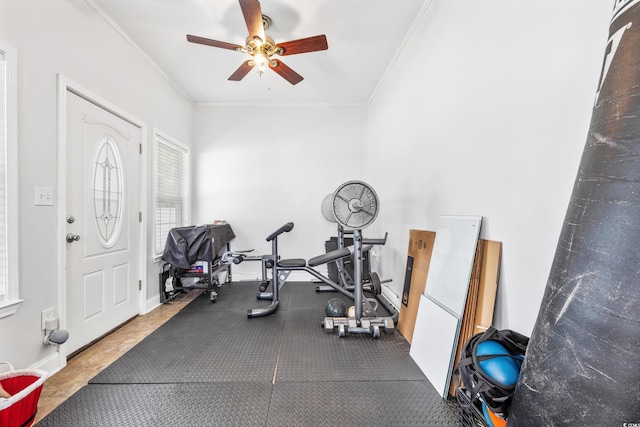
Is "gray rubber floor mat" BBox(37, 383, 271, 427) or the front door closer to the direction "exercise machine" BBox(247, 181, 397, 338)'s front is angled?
the front door

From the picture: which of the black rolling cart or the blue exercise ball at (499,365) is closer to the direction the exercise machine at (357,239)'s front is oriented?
the black rolling cart

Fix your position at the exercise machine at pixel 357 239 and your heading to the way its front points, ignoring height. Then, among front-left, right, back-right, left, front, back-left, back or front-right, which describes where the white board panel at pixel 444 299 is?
back-left

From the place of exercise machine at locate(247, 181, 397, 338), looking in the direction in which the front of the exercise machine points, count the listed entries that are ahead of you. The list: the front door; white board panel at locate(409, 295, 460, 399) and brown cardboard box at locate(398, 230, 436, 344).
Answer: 1

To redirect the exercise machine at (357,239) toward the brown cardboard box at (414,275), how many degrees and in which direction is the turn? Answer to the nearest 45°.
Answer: approximately 180°

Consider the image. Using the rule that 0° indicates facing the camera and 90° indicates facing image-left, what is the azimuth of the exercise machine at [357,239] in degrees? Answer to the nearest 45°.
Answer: approximately 90°

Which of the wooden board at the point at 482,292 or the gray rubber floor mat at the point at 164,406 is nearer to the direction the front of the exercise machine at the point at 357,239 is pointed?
the gray rubber floor mat

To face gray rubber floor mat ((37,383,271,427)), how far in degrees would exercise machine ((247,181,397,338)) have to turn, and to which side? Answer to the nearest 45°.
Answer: approximately 45° to its left

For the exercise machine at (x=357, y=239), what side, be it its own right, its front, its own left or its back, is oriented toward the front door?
front

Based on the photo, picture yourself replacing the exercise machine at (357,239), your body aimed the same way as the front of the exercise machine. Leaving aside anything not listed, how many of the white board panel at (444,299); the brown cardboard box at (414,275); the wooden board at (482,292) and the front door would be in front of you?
1

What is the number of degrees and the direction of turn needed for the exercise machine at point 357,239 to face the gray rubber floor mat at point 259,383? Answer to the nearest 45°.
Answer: approximately 45° to its left

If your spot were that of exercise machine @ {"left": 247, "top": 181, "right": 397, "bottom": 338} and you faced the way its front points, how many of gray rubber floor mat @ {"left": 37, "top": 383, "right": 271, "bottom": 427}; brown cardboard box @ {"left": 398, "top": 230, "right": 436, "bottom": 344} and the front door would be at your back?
1

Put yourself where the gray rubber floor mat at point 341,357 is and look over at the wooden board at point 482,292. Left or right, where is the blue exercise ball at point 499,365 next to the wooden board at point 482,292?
right

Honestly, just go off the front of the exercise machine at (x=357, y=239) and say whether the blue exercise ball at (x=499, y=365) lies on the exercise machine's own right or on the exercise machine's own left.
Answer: on the exercise machine's own left
